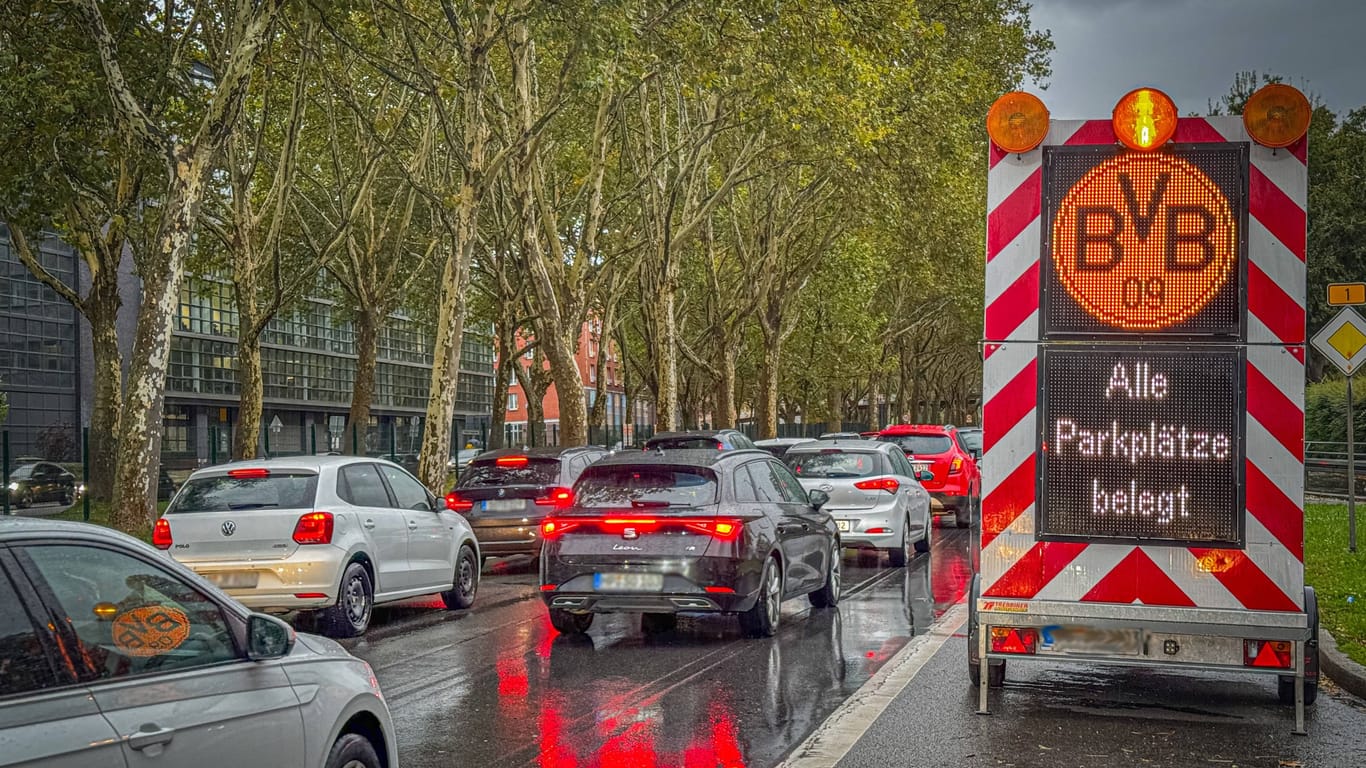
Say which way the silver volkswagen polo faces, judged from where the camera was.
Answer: facing away from the viewer and to the right of the viewer

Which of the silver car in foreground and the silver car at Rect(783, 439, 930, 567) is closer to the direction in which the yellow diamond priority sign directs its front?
the silver car in foreground

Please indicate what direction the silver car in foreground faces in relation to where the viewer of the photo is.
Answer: facing away from the viewer and to the right of the viewer

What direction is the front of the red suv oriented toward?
away from the camera

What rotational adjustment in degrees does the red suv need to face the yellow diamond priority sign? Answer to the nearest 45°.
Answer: approximately 135° to its right

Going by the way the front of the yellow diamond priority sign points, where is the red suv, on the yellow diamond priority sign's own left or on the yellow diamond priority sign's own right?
on the yellow diamond priority sign's own right

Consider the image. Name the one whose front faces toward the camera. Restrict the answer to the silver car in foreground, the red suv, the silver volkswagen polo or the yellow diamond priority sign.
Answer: the yellow diamond priority sign

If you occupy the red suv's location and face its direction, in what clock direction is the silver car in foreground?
The silver car in foreground is roughly at 6 o'clock from the red suv.

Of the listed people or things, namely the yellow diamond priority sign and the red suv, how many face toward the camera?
1
